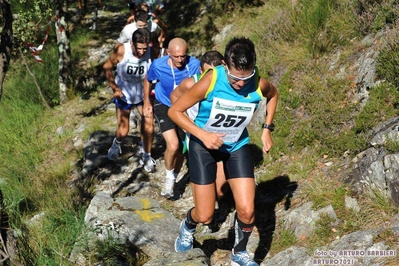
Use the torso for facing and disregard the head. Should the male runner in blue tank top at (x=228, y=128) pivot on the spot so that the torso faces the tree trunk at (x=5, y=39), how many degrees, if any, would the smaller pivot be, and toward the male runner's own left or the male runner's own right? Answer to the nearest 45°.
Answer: approximately 90° to the male runner's own right

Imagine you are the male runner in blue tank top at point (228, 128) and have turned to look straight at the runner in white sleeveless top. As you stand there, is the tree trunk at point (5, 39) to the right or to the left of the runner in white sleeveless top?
left

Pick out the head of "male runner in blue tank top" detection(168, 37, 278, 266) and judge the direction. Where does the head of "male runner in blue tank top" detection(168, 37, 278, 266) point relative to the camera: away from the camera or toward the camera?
toward the camera

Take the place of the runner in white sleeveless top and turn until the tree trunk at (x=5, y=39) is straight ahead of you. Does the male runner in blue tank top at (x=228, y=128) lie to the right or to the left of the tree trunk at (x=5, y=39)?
left

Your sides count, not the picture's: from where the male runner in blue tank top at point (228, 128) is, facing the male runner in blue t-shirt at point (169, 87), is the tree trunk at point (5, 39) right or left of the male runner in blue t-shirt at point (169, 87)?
left

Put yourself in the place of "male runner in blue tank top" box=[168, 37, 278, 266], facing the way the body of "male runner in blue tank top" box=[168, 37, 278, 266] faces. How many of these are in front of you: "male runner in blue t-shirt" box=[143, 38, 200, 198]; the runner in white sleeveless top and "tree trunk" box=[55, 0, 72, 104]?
0

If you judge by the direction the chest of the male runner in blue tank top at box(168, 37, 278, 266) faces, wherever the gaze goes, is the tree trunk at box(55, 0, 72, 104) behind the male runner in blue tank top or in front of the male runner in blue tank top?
behind

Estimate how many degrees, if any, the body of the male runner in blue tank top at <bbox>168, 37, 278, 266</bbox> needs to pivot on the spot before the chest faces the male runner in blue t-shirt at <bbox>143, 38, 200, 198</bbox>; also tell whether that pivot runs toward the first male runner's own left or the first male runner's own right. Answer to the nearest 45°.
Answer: approximately 180°

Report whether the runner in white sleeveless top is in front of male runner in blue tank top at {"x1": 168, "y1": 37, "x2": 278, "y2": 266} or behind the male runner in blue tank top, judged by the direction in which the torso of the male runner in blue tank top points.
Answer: behind

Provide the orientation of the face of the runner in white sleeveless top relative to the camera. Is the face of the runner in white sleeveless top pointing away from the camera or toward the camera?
toward the camera

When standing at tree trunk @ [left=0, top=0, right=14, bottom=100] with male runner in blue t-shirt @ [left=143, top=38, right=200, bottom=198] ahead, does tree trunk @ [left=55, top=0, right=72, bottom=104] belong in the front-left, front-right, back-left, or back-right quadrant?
front-left

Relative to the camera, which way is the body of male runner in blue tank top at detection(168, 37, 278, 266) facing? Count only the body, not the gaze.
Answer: toward the camera
